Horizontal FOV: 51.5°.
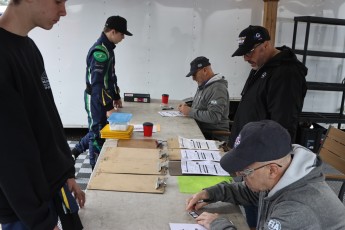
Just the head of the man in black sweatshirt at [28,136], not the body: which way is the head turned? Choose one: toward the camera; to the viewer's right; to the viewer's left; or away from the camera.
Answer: to the viewer's right

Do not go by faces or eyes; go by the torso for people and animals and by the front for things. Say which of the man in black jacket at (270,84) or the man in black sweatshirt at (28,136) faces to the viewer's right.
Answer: the man in black sweatshirt at (28,136)

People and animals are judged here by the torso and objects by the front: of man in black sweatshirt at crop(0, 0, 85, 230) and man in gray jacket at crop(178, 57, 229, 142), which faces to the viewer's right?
the man in black sweatshirt

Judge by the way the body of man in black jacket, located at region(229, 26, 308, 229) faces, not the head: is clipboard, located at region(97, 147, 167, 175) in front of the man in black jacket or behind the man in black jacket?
in front

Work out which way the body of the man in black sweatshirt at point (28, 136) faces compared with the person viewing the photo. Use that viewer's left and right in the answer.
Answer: facing to the right of the viewer

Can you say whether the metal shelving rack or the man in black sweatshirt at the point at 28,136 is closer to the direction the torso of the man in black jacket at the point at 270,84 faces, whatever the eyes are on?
the man in black sweatshirt

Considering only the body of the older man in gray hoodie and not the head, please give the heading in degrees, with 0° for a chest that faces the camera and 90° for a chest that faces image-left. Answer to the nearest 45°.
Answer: approximately 90°

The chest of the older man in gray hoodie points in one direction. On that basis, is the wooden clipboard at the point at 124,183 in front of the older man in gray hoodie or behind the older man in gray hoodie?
in front

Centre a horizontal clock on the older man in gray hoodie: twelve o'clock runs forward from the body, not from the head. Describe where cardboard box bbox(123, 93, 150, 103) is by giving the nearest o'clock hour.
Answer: The cardboard box is roughly at 2 o'clock from the older man in gray hoodie.

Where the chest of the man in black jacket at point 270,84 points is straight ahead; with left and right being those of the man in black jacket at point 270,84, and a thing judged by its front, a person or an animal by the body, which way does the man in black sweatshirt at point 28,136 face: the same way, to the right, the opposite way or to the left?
the opposite way

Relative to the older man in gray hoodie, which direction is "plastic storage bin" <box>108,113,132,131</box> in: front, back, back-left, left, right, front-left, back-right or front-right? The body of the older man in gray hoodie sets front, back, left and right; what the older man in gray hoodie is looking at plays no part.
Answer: front-right

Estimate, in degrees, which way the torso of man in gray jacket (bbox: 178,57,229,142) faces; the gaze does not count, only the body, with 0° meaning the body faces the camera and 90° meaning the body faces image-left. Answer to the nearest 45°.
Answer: approximately 90°

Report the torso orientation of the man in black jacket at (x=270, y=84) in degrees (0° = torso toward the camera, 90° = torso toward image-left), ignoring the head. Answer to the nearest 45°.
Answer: approximately 45°

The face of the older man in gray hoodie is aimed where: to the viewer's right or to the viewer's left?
to the viewer's left

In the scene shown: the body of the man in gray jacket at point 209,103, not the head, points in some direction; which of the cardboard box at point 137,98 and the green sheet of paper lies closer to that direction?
the cardboard box
